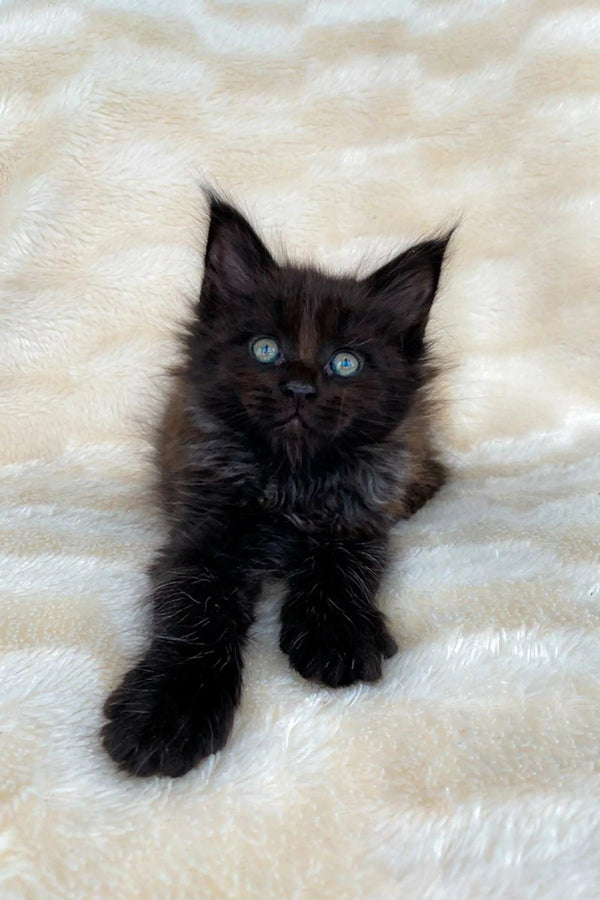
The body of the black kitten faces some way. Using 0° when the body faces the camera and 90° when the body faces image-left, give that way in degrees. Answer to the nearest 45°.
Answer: approximately 0°
